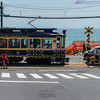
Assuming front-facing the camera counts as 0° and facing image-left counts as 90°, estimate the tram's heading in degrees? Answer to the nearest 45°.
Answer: approximately 270°
